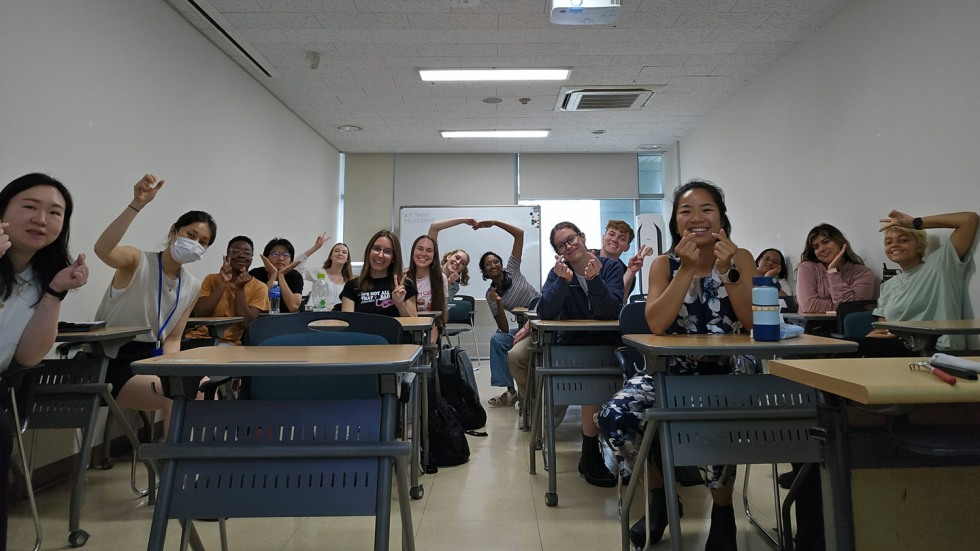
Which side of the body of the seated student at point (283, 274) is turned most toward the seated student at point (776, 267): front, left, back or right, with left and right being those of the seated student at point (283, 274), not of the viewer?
left

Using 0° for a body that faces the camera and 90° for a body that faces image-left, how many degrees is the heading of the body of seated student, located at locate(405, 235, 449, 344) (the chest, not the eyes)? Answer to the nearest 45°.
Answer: approximately 0°

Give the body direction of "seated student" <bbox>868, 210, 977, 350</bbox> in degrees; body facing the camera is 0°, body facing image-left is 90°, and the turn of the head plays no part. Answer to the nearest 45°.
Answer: approximately 45°
